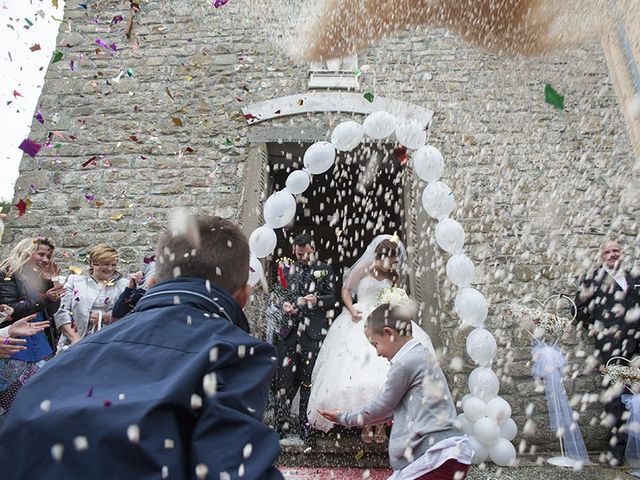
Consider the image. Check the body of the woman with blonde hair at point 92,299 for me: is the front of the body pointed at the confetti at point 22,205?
no

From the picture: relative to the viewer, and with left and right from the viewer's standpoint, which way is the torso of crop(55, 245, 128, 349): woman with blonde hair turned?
facing the viewer and to the right of the viewer

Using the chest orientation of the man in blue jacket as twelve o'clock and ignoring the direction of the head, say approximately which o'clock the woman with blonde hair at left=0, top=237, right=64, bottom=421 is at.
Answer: The woman with blonde hair is roughly at 10 o'clock from the man in blue jacket.

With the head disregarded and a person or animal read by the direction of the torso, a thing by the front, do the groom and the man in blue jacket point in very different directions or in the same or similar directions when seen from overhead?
very different directions

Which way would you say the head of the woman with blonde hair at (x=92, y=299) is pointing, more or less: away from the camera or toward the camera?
toward the camera

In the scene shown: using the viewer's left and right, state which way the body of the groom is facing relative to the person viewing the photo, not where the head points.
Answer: facing the viewer

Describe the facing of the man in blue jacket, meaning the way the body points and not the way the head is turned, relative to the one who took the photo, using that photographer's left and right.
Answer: facing away from the viewer and to the right of the viewer

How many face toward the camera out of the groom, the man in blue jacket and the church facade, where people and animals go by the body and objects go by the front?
2

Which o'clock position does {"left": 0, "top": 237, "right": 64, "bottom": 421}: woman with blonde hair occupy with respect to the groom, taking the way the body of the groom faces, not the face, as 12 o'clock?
The woman with blonde hair is roughly at 2 o'clock from the groom.

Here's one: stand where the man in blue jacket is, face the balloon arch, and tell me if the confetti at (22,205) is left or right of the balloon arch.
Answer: left

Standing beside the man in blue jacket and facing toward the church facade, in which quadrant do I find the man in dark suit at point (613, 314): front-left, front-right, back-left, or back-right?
front-right

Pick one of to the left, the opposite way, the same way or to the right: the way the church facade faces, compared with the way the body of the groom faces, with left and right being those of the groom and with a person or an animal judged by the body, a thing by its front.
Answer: the same way

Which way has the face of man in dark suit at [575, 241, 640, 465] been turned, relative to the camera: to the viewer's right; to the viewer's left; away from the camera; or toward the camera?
toward the camera

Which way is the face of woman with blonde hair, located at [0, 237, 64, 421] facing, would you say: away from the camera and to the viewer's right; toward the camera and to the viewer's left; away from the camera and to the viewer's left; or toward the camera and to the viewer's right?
toward the camera and to the viewer's right

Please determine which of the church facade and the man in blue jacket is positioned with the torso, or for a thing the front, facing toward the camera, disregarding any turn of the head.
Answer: the church facade

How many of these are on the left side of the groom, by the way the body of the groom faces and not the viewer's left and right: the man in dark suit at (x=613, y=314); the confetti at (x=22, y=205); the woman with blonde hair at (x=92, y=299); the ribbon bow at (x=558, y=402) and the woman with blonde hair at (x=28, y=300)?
2

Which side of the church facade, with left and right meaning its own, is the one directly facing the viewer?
front

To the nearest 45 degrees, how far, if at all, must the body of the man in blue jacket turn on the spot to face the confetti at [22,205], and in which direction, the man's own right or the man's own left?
approximately 45° to the man's own left

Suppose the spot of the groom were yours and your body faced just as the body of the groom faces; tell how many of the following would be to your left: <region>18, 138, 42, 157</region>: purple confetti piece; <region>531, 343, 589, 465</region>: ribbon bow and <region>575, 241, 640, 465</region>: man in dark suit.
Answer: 2
